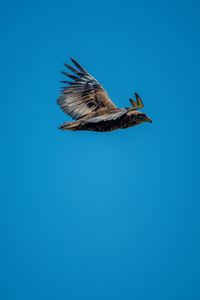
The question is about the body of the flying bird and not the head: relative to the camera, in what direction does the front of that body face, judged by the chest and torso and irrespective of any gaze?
to the viewer's right
